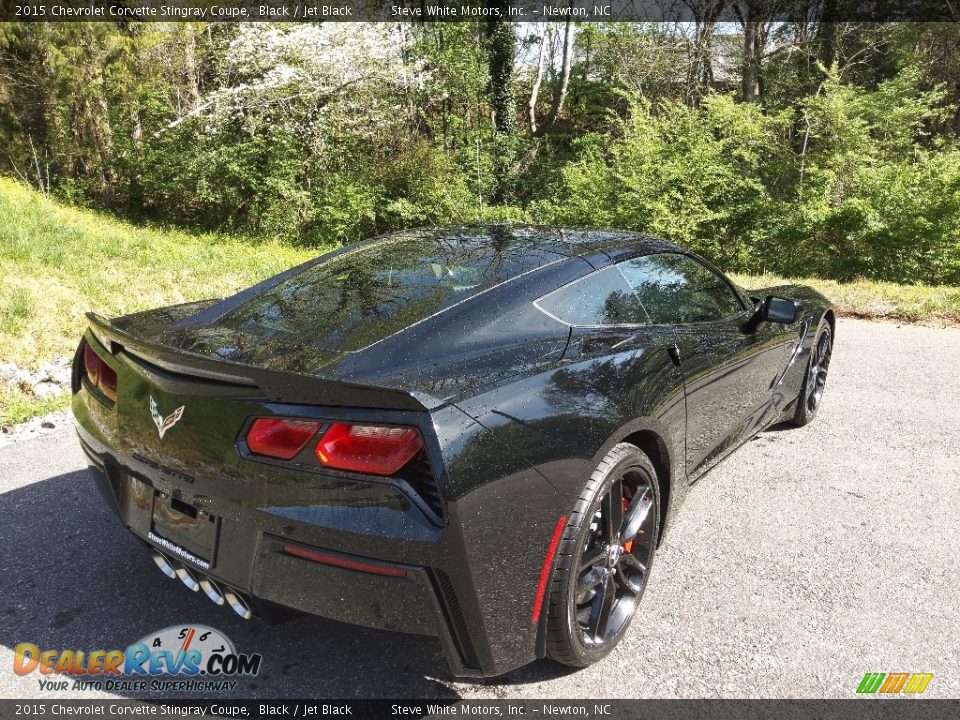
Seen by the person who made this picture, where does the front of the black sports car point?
facing away from the viewer and to the right of the viewer
